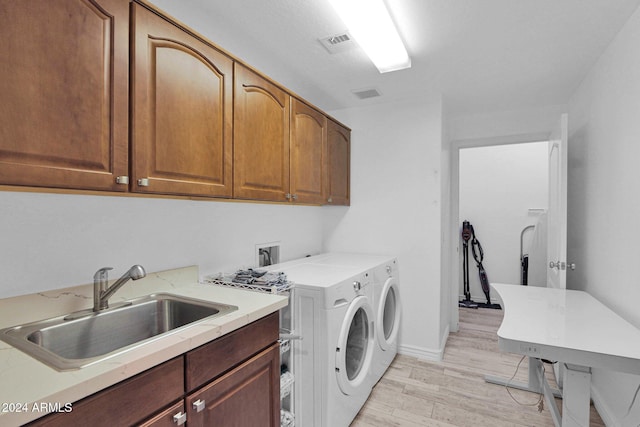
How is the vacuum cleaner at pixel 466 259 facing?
toward the camera

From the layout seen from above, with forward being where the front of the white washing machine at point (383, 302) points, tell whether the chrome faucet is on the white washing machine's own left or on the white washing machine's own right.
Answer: on the white washing machine's own right

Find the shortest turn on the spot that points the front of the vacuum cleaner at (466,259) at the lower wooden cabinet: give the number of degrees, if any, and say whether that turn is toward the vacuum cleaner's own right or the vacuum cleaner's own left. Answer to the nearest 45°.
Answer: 0° — it already faces it

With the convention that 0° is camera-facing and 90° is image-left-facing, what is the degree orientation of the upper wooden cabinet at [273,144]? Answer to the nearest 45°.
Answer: approximately 315°

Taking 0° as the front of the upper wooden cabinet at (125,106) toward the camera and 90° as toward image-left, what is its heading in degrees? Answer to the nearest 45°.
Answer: approximately 315°

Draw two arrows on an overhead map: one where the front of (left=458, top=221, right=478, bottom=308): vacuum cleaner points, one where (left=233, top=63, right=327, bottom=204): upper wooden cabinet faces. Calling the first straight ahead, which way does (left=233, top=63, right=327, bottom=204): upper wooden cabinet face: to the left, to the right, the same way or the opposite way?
to the left

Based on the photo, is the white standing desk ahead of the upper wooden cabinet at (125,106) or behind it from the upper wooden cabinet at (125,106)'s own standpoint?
ahead

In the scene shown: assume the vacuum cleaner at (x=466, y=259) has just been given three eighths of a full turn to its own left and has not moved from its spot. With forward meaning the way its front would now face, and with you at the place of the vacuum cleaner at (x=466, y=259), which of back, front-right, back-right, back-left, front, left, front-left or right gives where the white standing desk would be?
back-right

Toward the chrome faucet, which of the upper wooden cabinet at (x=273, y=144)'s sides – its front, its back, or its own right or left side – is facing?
right
